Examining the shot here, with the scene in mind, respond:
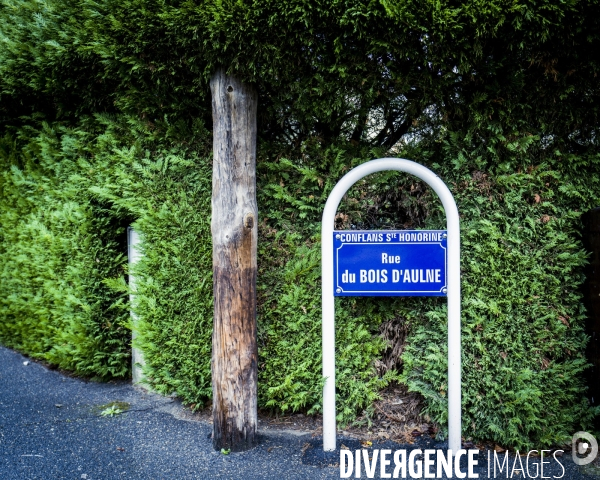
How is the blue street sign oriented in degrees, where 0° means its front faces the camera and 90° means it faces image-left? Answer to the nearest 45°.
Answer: approximately 0°
